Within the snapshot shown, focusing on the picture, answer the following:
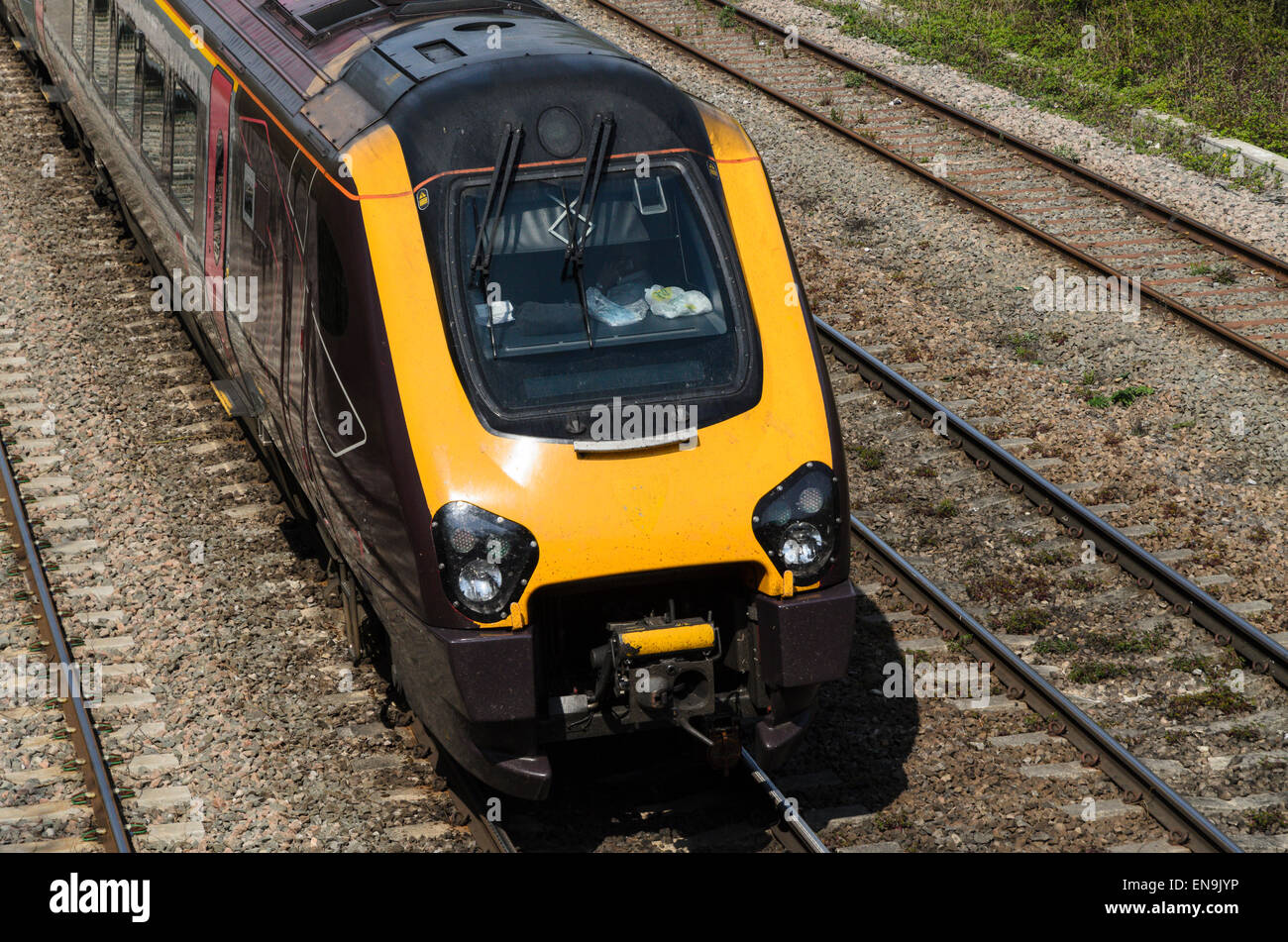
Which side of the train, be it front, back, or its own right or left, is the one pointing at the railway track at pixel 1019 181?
left

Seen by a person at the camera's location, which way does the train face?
facing the viewer and to the right of the viewer

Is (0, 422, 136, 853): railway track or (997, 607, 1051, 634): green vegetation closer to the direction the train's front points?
the green vegetation

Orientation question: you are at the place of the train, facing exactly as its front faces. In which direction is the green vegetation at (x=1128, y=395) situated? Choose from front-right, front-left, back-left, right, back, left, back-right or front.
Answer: left

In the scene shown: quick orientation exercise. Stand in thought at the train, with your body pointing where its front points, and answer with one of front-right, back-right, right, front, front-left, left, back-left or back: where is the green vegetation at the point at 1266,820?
front-left

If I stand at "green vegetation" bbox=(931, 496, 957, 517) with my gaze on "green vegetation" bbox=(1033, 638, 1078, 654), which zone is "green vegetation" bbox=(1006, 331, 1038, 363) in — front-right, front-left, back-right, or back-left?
back-left
